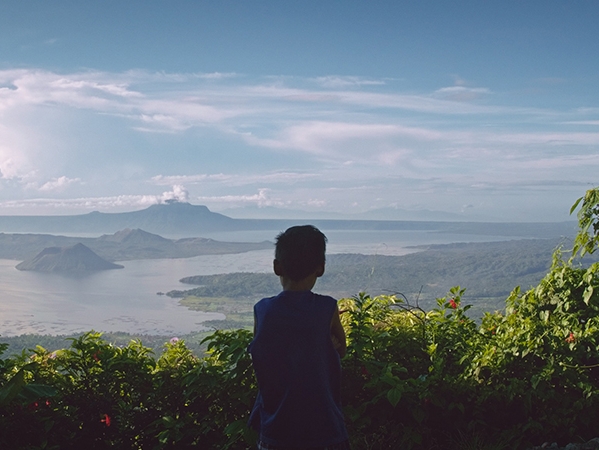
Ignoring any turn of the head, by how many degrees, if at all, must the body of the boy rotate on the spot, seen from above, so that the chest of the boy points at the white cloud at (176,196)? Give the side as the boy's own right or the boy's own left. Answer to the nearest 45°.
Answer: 0° — they already face it

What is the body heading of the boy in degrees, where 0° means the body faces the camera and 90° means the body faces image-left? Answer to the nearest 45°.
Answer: approximately 180°

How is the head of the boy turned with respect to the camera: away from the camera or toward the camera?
away from the camera
